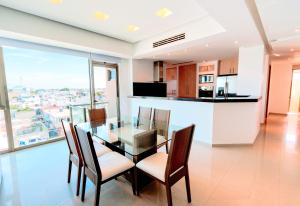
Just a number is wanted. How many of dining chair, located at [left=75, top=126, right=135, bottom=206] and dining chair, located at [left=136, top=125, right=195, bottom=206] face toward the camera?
0

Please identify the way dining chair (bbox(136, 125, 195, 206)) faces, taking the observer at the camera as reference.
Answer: facing away from the viewer and to the left of the viewer

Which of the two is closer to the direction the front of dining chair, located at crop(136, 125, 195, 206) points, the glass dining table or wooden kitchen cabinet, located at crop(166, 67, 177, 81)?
the glass dining table

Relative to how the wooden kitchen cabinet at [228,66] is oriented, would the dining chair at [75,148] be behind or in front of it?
in front

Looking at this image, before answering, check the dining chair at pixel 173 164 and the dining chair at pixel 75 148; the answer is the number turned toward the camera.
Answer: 0

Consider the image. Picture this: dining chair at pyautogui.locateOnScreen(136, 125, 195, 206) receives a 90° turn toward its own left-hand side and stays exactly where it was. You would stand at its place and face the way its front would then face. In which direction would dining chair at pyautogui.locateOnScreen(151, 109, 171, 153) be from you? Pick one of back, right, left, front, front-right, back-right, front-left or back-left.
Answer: back-right

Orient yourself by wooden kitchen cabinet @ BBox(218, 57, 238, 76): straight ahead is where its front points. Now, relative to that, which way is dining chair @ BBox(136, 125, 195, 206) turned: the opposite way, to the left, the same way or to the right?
to the right

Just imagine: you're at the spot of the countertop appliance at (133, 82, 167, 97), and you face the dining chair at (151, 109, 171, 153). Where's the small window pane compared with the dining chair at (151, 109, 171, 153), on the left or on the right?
right

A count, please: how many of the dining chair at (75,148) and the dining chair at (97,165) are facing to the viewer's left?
0

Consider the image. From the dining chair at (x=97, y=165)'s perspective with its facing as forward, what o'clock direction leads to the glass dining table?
The glass dining table is roughly at 12 o'clock from the dining chair.

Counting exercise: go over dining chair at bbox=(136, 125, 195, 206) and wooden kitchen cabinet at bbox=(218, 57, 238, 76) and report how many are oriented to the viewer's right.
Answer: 0

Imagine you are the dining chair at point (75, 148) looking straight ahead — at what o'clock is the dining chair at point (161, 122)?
the dining chair at point (161, 122) is roughly at 1 o'clock from the dining chair at point (75, 148).
